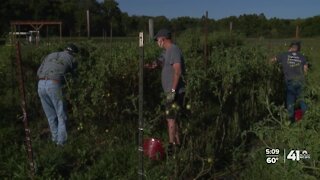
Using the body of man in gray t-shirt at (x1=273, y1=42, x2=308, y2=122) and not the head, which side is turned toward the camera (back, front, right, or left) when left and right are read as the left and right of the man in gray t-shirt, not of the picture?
back

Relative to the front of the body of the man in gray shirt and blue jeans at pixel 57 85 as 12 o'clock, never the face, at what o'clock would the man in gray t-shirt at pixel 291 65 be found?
the man in gray t-shirt at pixel 291 65 is roughly at 1 o'clock from the man in gray shirt and blue jeans at pixel 57 85.

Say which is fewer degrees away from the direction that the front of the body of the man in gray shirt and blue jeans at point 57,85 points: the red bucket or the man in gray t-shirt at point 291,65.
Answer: the man in gray t-shirt

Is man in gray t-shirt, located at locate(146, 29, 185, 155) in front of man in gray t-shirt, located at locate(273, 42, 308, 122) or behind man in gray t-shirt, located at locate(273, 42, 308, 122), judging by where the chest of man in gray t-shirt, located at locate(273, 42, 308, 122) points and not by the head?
behind

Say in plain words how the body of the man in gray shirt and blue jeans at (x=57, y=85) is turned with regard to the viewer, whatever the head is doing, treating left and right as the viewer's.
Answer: facing away from the viewer and to the right of the viewer

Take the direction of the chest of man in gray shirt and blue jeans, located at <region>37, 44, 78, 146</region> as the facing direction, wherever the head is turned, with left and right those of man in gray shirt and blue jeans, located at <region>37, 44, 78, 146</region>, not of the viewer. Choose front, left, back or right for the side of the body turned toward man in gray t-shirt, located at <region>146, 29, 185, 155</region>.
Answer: right

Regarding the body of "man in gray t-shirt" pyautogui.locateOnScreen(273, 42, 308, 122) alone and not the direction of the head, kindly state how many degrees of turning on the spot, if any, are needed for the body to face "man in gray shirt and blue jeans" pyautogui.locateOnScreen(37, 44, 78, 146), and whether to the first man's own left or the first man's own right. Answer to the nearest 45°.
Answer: approximately 135° to the first man's own left

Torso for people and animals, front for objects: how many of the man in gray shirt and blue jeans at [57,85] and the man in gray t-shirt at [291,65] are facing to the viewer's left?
0
